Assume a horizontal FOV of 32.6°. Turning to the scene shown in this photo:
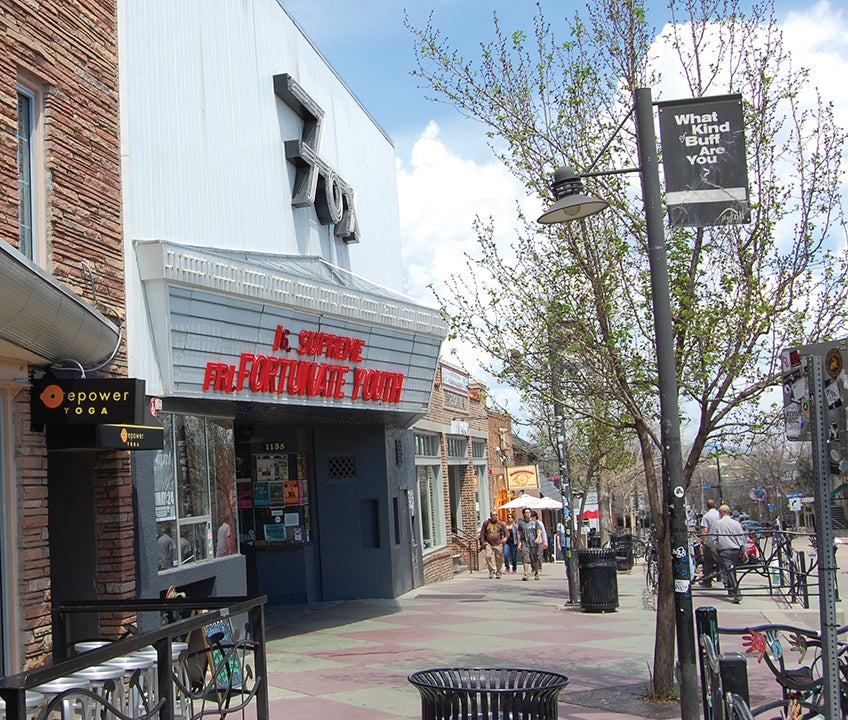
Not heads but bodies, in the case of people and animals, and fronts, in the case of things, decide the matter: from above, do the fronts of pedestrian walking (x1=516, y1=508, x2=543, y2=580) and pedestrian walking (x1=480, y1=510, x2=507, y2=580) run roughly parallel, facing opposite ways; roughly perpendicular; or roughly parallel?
roughly parallel

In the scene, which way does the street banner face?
toward the camera

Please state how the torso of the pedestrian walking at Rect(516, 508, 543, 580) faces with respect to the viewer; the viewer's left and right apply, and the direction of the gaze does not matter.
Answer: facing the viewer

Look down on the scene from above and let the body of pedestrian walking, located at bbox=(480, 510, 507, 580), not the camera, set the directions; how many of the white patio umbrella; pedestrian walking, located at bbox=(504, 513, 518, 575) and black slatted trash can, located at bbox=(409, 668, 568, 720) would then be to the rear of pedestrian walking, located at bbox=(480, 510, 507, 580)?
2

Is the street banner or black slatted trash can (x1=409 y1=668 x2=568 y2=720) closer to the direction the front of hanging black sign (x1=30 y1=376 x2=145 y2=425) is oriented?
the black slatted trash can

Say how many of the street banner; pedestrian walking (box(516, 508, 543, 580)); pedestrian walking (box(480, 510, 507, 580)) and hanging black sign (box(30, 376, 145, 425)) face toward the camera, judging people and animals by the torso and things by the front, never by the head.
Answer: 4

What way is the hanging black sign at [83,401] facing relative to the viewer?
toward the camera

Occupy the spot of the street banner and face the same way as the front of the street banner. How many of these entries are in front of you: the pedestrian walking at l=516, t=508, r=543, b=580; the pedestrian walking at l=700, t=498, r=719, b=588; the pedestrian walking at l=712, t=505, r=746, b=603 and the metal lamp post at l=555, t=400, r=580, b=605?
0

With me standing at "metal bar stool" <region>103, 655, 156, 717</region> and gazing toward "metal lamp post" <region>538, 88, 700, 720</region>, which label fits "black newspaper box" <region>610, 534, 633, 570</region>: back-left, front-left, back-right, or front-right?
front-left

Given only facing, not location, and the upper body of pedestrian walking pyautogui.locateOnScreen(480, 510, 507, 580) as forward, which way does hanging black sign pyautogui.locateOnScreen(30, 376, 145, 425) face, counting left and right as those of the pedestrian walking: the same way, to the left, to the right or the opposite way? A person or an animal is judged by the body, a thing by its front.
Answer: the same way

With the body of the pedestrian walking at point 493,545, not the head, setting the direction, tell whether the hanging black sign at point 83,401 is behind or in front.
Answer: in front
